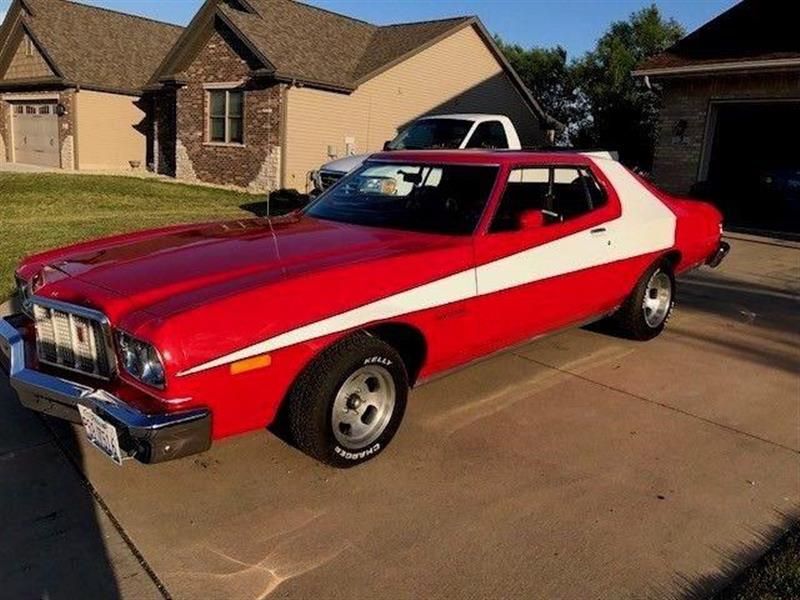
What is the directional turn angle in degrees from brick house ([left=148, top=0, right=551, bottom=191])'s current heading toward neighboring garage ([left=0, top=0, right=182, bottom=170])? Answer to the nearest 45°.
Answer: approximately 90° to its right

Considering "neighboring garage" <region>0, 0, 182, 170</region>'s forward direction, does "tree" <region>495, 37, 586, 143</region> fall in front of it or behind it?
behind

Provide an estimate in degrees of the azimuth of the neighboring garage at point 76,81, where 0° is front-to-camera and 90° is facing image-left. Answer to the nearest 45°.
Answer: approximately 45°

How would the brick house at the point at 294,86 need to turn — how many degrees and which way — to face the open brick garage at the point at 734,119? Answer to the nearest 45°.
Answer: approximately 90° to its left

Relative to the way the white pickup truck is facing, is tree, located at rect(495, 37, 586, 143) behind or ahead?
behind

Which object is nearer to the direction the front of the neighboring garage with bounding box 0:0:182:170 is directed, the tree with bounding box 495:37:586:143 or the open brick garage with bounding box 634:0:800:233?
the open brick garage
